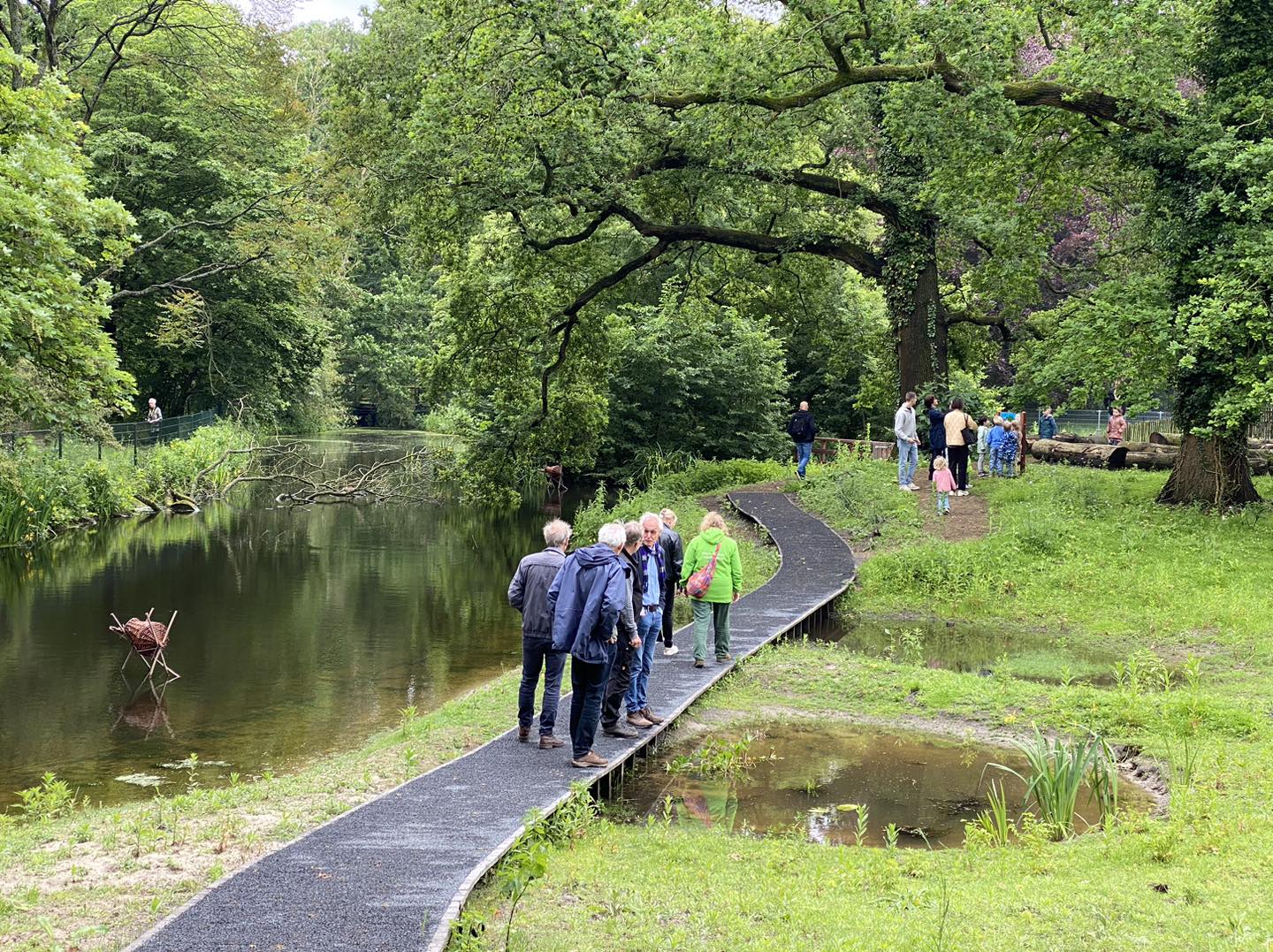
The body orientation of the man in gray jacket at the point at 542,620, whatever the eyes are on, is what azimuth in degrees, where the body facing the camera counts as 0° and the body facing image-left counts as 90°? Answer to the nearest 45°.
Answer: approximately 225°

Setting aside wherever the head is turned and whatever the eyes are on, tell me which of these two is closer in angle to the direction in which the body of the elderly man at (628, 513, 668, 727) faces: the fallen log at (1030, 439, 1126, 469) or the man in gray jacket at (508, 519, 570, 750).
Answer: the man in gray jacket

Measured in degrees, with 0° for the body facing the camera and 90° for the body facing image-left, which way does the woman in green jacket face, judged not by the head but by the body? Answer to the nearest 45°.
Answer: approximately 180°

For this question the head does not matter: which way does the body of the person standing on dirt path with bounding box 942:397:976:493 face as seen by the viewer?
away from the camera

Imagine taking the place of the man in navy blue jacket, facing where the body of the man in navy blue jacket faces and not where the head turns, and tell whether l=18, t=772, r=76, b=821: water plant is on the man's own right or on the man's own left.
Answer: on the man's own left

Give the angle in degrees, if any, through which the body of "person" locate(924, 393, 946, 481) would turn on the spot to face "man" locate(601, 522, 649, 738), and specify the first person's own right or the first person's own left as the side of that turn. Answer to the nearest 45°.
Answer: approximately 90° to the first person's own right

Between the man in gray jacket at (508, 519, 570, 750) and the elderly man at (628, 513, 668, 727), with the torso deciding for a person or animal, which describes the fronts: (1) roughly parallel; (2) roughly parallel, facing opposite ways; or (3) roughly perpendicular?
roughly parallel, facing opposite ways
